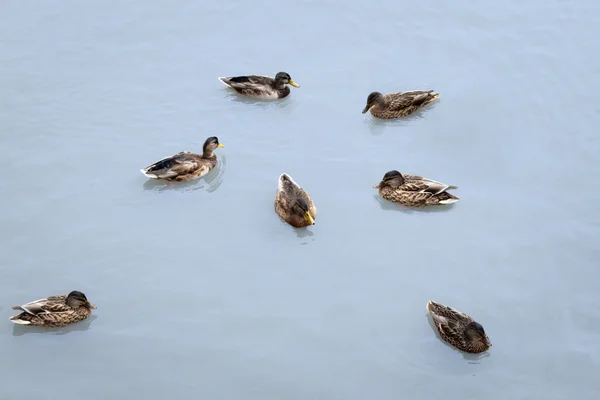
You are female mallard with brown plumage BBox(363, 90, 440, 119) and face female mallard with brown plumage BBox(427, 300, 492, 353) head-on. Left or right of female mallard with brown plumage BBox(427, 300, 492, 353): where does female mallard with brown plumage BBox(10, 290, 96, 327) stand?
right

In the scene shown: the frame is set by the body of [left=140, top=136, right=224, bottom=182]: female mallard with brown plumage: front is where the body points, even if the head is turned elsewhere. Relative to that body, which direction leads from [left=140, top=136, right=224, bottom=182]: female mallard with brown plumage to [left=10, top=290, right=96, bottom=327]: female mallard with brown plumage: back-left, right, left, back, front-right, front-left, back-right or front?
back-right

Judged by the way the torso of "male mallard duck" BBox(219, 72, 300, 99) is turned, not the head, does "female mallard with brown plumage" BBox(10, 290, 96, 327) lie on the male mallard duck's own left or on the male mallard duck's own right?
on the male mallard duck's own right

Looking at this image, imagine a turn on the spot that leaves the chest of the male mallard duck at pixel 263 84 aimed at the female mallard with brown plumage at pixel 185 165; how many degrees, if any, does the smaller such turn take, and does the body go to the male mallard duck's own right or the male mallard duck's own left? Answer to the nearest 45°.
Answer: approximately 135° to the male mallard duck's own right

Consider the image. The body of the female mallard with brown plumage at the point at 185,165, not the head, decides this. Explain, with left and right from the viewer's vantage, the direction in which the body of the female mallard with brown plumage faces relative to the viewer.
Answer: facing to the right of the viewer

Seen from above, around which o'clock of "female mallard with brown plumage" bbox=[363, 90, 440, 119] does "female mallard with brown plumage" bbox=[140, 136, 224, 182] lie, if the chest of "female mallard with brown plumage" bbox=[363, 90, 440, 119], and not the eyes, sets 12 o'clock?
"female mallard with brown plumage" bbox=[140, 136, 224, 182] is roughly at 11 o'clock from "female mallard with brown plumage" bbox=[363, 90, 440, 119].

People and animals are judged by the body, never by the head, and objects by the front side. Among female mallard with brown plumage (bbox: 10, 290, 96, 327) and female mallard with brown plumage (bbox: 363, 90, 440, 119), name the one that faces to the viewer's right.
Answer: female mallard with brown plumage (bbox: 10, 290, 96, 327)

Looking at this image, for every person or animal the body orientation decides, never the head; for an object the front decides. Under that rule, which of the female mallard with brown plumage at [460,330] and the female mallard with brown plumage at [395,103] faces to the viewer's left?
the female mallard with brown plumage at [395,103]

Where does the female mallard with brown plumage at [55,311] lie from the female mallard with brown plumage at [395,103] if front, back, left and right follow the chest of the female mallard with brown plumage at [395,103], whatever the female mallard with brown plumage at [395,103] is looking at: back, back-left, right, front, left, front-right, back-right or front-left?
front-left

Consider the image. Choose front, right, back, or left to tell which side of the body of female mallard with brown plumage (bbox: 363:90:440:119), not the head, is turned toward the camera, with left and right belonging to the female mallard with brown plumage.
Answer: left

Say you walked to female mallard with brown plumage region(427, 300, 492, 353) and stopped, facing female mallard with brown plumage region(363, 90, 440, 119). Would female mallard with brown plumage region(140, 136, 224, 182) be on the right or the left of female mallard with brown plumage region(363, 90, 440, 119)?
left

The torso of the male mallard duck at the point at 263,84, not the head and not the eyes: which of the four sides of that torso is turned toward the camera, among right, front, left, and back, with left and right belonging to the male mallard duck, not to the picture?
right

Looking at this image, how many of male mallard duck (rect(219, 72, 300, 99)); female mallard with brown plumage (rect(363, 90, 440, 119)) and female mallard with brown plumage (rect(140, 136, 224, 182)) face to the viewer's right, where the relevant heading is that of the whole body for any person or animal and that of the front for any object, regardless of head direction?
2

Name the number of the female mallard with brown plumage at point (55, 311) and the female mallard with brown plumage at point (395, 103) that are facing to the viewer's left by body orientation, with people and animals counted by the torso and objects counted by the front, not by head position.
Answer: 1

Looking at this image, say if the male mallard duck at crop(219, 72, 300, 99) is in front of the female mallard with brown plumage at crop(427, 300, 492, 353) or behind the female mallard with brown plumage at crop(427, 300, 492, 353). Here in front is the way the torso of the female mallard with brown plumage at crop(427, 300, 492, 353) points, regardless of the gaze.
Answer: behind

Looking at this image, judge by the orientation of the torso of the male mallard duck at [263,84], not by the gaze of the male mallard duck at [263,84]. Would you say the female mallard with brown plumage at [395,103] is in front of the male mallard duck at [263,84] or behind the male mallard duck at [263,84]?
in front
